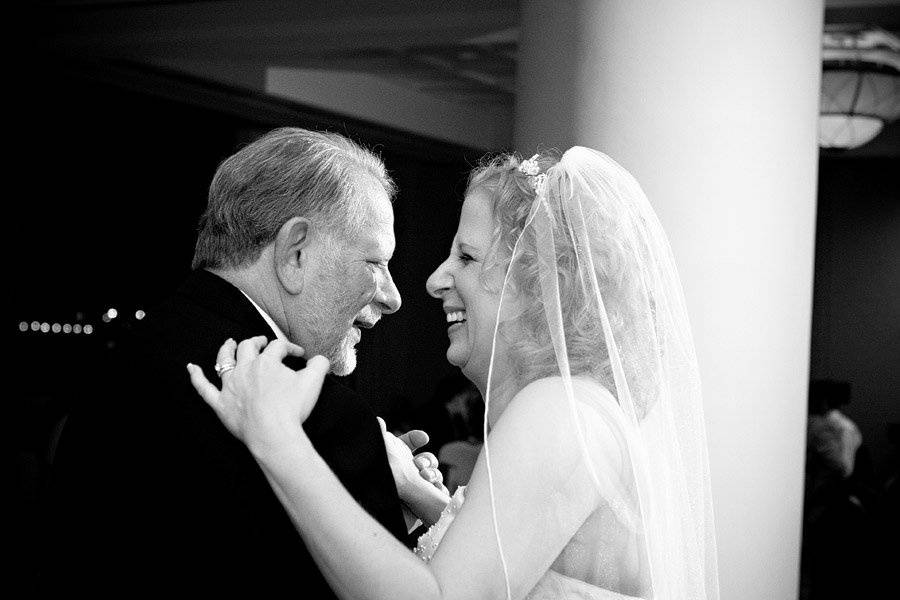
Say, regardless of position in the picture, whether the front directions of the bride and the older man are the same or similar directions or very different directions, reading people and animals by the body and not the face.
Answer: very different directions

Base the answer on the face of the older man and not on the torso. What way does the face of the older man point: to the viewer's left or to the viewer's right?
to the viewer's right

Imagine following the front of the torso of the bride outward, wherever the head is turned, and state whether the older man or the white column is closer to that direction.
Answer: the older man

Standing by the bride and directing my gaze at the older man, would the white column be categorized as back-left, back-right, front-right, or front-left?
back-right

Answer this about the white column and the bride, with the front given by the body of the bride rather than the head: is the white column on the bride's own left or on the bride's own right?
on the bride's own right

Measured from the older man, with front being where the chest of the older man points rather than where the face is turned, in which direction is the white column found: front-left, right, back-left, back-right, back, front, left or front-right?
front-left

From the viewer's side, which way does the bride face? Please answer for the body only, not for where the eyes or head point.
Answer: to the viewer's left

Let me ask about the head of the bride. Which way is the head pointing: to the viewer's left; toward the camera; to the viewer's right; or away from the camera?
to the viewer's left

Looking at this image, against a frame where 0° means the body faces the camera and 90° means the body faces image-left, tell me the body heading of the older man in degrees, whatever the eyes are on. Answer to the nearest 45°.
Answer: approximately 270°

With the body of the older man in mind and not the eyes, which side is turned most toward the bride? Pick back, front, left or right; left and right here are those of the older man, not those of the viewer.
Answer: front

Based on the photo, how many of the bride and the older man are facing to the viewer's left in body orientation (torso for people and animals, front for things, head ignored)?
1
